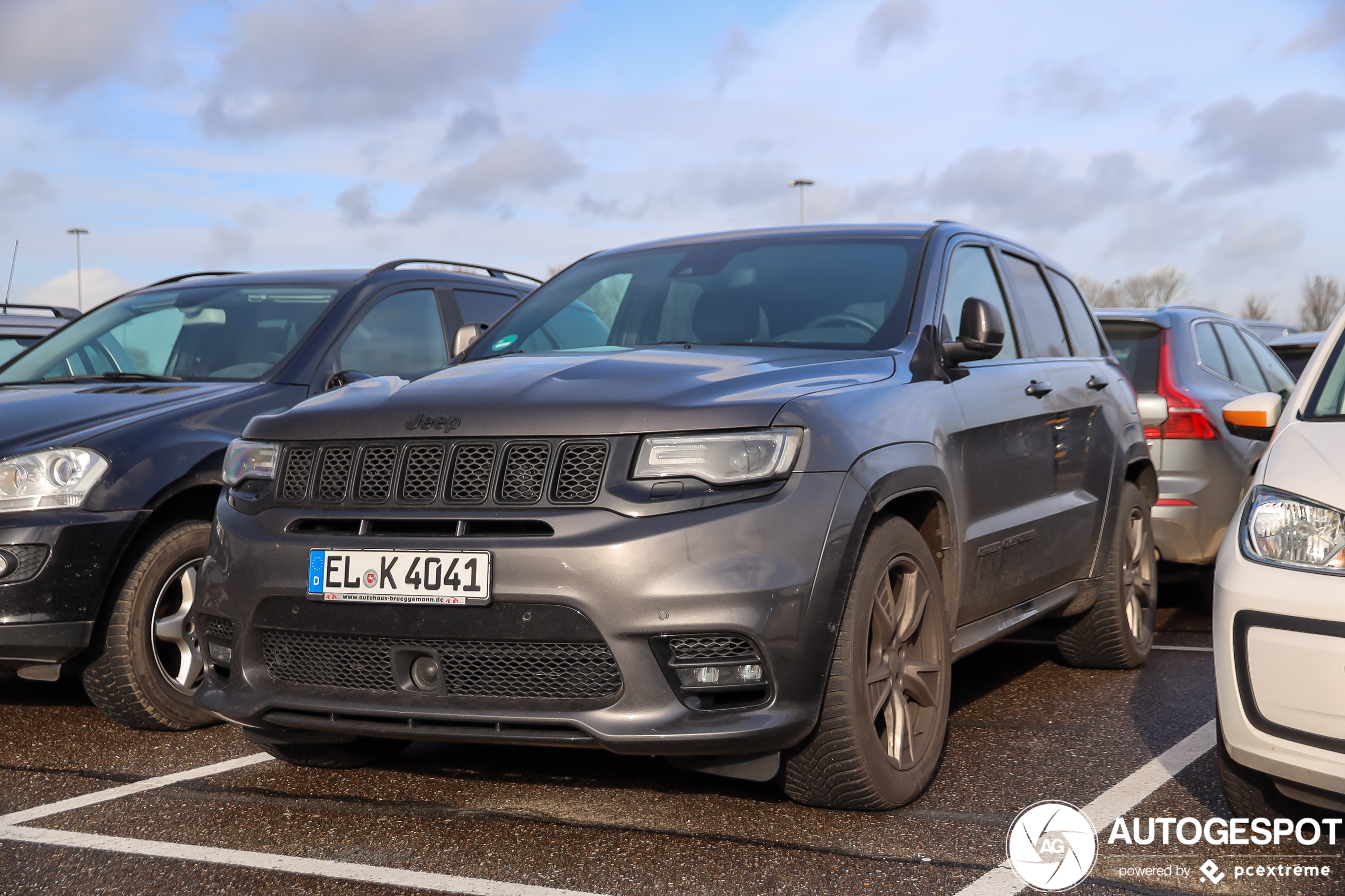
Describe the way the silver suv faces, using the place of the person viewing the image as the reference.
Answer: facing away from the viewer and to the right of the viewer

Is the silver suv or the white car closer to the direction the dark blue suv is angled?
the white car

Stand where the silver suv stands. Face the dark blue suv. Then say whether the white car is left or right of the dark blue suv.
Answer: left

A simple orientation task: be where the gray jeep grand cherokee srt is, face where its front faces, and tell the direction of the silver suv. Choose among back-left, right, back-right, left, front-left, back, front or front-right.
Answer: back

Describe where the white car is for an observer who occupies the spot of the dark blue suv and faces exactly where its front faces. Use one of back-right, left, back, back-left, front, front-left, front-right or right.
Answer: left

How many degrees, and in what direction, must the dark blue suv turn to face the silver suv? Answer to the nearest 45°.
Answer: approximately 135° to its left

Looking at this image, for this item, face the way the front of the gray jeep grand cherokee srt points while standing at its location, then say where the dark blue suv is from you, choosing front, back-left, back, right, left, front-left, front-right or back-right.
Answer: right

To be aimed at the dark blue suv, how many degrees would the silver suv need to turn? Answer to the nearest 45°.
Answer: approximately 180°

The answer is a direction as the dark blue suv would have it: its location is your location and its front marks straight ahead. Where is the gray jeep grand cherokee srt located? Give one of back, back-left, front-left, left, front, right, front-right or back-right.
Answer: left

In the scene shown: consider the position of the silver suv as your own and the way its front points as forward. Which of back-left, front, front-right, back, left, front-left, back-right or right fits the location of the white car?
back-right
